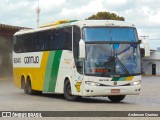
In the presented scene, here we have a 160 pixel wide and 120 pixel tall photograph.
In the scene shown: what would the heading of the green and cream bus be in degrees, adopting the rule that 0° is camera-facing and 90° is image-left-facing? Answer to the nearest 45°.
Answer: approximately 315°
